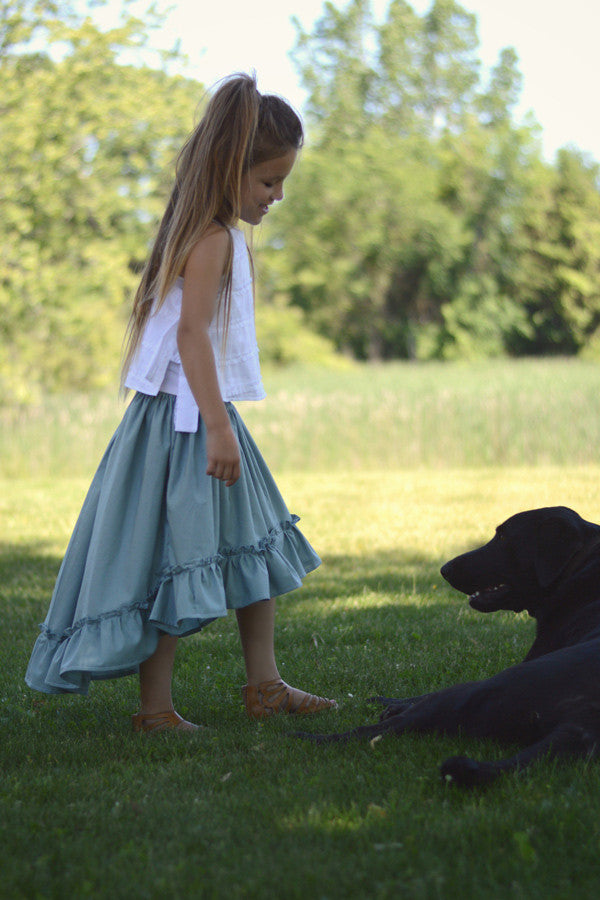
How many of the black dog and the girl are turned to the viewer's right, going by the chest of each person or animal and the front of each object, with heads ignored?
1

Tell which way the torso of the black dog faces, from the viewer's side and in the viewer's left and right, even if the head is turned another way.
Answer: facing to the left of the viewer

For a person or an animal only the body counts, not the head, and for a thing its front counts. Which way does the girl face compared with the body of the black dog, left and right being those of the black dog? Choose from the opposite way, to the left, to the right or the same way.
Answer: the opposite way

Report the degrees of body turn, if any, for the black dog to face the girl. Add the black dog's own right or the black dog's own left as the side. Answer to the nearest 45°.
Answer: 0° — it already faces them

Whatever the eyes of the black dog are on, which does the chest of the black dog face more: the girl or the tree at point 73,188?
the girl

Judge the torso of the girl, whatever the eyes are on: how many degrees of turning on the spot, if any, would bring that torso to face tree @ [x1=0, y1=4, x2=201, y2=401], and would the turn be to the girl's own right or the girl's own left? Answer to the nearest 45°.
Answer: approximately 90° to the girl's own left

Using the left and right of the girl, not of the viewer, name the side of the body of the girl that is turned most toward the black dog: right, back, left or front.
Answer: front

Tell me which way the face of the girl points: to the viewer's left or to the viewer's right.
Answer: to the viewer's right

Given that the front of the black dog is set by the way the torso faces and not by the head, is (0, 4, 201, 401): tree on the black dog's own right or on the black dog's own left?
on the black dog's own right

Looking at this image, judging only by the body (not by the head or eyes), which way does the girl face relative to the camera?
to the viewer's right

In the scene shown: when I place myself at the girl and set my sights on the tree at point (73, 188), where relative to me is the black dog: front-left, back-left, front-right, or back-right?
back-right

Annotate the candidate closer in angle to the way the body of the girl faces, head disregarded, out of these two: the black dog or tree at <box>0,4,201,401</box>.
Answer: the black dog
